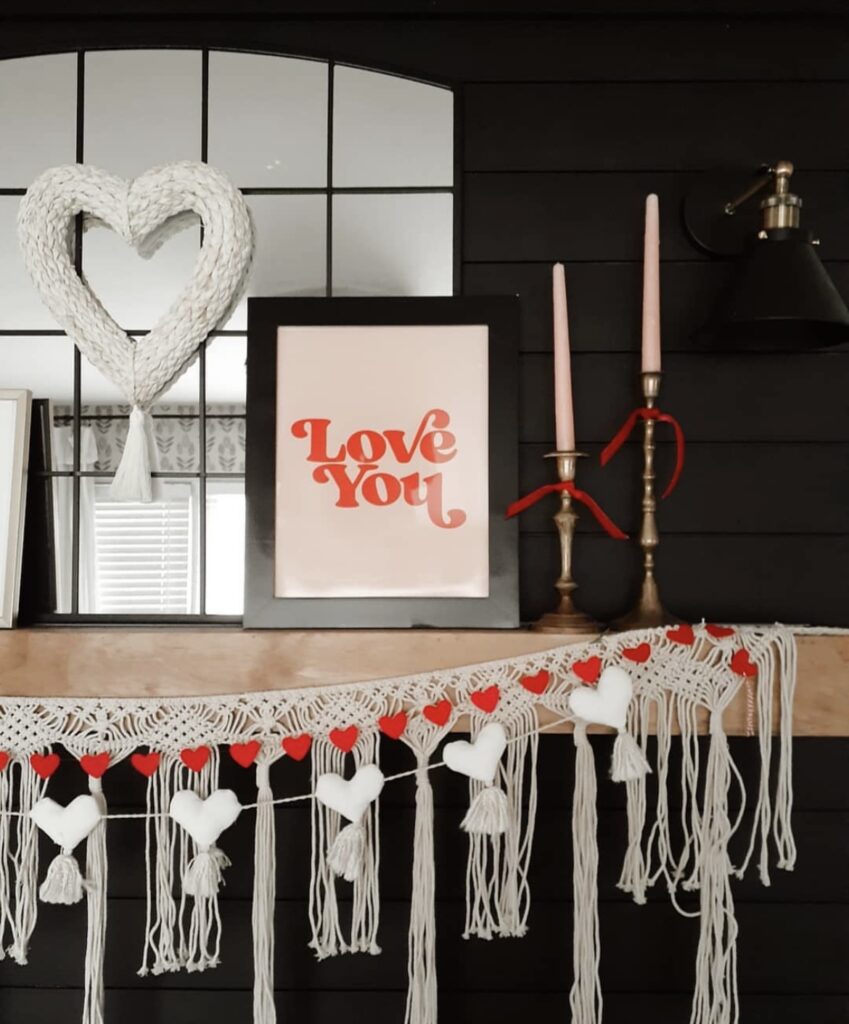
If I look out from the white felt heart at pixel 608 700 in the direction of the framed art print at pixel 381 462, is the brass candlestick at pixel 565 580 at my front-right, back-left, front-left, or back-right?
front-right

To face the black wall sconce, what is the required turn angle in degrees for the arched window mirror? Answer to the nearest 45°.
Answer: approximately 45° to its left

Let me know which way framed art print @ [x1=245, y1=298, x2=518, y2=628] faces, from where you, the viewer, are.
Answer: facing the viewer

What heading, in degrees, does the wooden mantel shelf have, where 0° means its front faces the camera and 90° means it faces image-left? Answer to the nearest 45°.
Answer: approximately 0°

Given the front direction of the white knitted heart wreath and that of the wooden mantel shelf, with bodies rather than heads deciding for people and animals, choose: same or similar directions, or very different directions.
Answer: same or similar directions

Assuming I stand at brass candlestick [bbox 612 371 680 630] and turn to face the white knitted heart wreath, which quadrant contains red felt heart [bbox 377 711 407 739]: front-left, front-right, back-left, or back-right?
front-left

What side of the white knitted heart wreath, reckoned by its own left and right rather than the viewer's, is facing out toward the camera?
front
